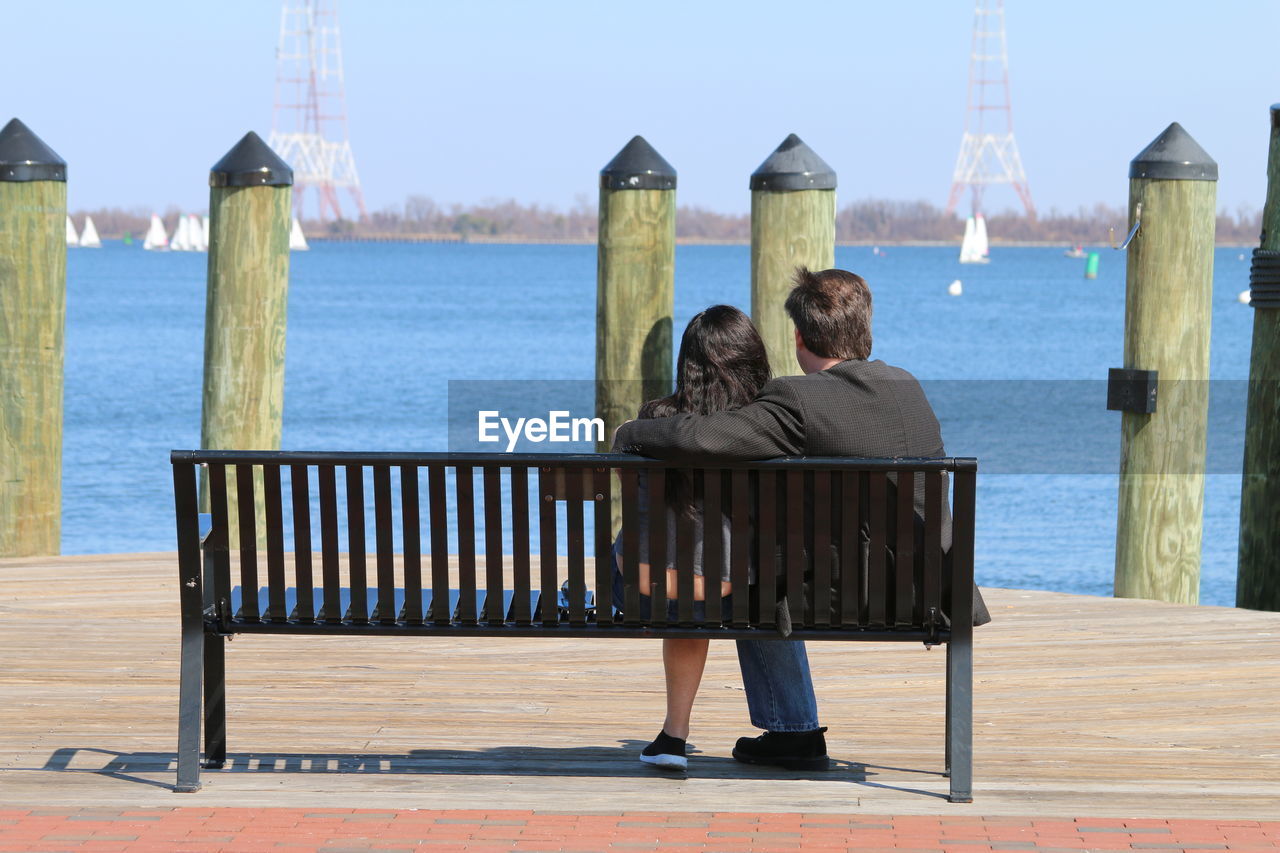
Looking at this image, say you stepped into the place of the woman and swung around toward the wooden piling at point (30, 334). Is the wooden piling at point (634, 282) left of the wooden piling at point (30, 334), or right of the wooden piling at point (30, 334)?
right

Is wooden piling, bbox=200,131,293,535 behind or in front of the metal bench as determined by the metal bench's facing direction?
in front

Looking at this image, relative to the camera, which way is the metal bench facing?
away from the camera

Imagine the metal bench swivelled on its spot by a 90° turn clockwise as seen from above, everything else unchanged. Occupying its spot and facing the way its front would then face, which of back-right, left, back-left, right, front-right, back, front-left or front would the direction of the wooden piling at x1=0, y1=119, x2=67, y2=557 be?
back-left

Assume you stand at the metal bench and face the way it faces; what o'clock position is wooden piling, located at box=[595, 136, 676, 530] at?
The wooden piling is roughly at 12 o'clock from the metal bench.

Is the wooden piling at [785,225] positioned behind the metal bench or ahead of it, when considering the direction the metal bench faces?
ahead

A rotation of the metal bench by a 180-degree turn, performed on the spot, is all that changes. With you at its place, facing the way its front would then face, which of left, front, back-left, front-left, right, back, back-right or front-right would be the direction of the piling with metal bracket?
back-left

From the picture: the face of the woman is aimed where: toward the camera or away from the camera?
away from the camera

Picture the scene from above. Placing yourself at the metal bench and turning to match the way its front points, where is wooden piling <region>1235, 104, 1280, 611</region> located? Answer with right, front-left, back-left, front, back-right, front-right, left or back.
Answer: front-right
